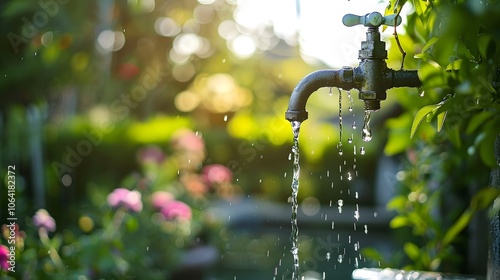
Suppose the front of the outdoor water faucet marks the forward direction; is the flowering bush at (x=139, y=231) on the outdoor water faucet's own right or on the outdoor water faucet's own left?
on the outdoor water faucet's own right

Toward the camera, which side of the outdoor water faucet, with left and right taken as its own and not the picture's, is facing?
left
